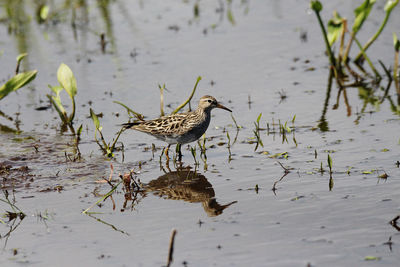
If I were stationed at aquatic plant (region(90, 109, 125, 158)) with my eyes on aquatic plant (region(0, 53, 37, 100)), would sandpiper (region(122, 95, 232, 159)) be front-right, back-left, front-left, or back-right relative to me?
back-right

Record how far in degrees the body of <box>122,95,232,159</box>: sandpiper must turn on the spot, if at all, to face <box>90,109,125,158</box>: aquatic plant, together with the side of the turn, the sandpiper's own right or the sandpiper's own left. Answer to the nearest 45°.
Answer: approximately 180°

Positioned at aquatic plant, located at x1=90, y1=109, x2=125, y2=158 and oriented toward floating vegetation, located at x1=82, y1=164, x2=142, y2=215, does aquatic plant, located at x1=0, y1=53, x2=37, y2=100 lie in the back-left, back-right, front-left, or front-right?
back-right

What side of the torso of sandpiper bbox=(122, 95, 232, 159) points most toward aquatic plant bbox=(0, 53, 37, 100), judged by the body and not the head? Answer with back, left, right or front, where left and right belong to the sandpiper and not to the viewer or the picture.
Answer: back

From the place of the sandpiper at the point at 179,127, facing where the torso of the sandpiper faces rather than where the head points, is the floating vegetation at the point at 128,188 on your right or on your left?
on your right

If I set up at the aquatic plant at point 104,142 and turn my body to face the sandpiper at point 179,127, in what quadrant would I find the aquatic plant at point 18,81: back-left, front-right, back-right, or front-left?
back-left

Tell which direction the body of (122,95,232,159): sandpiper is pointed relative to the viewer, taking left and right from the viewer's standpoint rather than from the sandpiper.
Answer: facing to the right of the viewer
